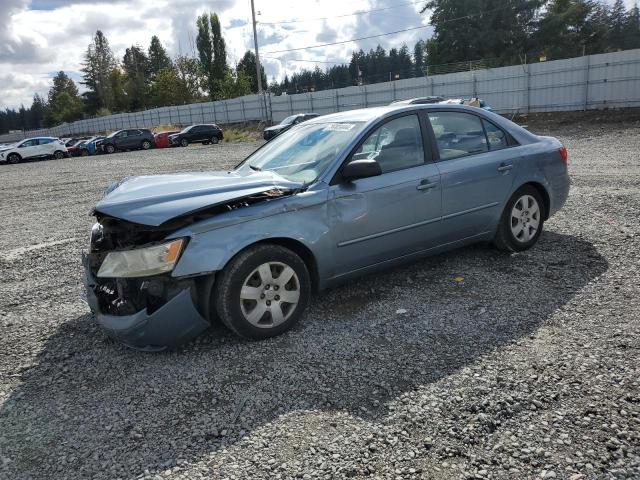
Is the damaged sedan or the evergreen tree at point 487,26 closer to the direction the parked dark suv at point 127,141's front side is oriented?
the damaged sedan

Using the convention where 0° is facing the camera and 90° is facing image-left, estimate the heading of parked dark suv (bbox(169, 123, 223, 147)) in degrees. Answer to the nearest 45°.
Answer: approximately 45°

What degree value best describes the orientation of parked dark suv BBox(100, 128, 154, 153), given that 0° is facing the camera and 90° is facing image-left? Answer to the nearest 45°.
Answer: approximately 45°

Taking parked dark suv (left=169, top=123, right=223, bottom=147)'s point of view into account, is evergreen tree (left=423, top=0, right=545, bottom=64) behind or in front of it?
behind

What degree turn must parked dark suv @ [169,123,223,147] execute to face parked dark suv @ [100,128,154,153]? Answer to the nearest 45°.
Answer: approximately 45° to its right

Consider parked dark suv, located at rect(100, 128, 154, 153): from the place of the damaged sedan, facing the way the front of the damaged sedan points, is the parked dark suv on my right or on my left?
on my right

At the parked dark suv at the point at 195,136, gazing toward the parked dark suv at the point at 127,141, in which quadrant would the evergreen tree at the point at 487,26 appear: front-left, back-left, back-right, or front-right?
back-right

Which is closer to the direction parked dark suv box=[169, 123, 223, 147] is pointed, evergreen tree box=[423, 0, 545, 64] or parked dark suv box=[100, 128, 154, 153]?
the parked dark suv

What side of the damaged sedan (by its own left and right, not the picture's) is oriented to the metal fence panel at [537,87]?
back

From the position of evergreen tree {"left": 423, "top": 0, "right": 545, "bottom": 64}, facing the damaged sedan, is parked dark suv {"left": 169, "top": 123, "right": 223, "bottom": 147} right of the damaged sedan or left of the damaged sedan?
right
